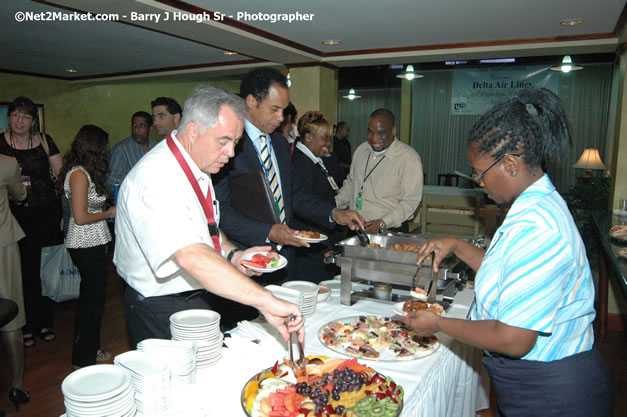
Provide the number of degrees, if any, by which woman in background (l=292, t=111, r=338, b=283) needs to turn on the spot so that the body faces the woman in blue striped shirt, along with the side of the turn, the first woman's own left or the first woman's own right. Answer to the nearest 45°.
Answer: approximately 45° to the first woman's own right

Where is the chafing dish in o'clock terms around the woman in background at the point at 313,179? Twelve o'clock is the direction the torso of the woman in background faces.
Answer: The chafing dish is roughly at 1 o'clock from the woman in background.

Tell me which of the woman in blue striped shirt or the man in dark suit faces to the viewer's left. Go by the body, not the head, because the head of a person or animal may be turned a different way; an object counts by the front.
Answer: the woman in blue striped shirt

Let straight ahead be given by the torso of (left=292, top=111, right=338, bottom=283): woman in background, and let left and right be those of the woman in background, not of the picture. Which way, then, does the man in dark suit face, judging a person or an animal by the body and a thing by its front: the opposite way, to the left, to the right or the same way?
the same way

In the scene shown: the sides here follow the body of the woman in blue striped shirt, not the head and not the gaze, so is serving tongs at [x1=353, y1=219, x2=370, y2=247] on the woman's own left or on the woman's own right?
on the woman's own right

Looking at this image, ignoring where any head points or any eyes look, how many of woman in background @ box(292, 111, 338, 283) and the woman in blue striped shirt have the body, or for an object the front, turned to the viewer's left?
1

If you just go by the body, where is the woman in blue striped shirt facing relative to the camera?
to the viewer's left

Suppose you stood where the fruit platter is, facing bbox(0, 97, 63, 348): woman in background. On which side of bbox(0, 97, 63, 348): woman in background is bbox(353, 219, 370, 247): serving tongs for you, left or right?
right

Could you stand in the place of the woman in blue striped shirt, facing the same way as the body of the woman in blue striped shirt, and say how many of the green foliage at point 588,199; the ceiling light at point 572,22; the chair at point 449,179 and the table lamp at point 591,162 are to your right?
4

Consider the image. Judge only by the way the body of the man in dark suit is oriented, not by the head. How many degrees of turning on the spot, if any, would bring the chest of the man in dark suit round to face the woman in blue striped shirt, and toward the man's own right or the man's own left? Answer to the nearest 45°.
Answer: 0° — they already face them

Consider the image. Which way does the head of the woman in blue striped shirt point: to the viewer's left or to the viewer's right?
to the viewer's left

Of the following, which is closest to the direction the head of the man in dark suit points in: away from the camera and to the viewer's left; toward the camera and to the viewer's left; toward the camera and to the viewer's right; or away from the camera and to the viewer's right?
toward the camera and to the viewer's right

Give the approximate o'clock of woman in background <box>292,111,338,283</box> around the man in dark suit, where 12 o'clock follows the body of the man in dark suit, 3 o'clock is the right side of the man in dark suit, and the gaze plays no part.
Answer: The woman in background is roughly at 8 o'clock from the man in dark suit.

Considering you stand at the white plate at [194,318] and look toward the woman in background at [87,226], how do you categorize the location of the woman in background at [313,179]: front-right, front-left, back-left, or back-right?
front-right

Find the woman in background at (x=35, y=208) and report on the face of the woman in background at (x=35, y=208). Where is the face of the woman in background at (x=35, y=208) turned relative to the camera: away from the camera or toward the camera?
toward the camera

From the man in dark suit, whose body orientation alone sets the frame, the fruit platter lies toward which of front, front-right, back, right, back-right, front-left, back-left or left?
front-right

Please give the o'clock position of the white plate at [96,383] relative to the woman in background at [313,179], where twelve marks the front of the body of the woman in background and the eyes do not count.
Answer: The white plate is roughly at 2 o'clock from the woman in background.

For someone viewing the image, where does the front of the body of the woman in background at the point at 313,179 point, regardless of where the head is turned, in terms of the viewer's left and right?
facing the viewer and to the right of the viewer

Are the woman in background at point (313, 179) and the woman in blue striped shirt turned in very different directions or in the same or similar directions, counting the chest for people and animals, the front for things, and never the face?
very different directions
